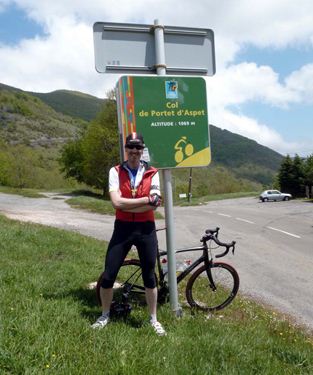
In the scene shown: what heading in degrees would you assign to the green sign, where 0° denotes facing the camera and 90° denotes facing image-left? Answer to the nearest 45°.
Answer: approximately 0°

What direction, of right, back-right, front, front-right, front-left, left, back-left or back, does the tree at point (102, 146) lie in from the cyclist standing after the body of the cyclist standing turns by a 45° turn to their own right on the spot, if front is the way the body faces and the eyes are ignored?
back-right

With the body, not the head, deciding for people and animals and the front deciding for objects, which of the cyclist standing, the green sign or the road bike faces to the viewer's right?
the road bike

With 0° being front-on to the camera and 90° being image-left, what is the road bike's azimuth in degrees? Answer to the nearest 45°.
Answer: approximately 270°

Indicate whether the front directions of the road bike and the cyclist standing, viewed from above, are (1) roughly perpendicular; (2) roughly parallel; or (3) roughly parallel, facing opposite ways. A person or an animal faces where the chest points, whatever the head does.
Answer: roughly perpendicular
